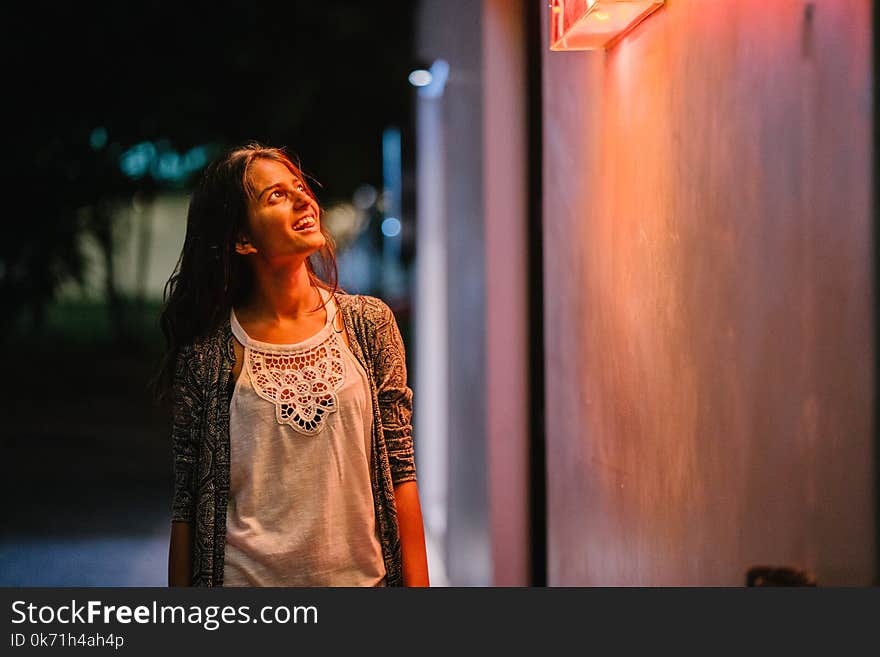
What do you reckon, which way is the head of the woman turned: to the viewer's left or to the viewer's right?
to the viewer's right

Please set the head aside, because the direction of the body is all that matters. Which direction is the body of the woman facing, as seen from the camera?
toward the camera
